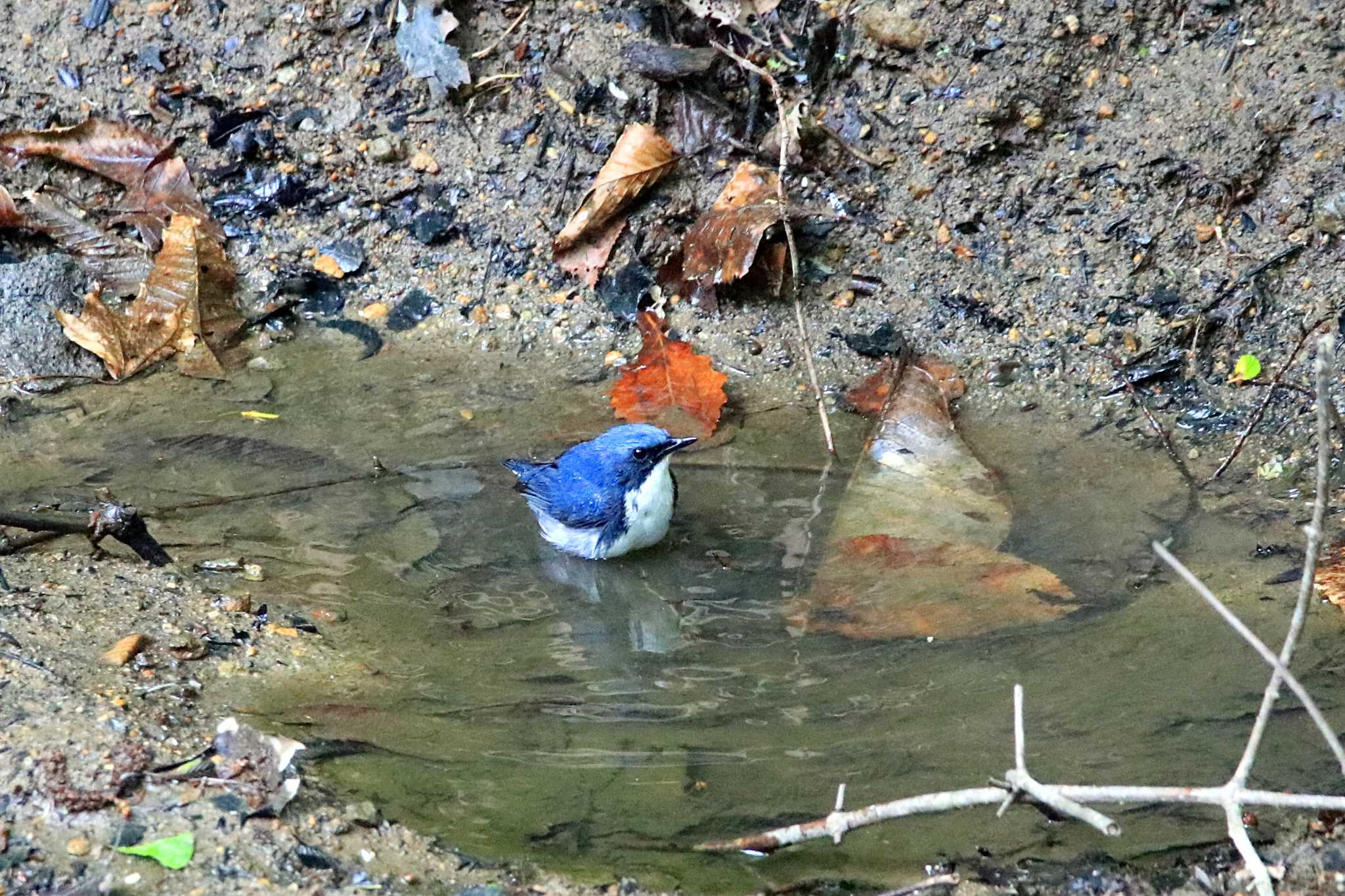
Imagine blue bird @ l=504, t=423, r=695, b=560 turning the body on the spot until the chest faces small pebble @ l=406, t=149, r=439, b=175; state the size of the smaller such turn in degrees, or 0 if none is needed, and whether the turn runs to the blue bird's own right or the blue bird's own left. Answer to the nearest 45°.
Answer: approximately 135° to the blue bird's own left

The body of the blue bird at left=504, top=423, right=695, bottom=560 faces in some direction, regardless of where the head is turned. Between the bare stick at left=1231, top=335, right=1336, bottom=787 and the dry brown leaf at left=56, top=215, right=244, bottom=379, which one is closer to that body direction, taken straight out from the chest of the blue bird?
the bare stick

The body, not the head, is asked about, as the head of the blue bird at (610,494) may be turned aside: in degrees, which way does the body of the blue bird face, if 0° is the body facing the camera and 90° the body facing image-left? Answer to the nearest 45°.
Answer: approximately 270°

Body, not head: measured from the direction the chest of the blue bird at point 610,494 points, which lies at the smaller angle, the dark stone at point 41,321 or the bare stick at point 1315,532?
the bare stick

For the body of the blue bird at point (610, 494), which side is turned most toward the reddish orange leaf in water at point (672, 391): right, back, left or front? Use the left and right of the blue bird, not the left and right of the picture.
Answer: left

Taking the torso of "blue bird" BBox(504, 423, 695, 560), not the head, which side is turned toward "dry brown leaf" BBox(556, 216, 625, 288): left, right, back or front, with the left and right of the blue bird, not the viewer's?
left

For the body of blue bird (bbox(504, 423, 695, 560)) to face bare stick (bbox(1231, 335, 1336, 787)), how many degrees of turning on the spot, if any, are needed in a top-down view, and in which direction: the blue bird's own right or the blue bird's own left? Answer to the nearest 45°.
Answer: approximately 45° to the blue bird's own right

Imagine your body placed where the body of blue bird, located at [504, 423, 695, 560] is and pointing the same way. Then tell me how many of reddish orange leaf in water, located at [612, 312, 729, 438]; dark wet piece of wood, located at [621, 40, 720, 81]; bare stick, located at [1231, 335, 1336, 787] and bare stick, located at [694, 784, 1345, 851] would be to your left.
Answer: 2

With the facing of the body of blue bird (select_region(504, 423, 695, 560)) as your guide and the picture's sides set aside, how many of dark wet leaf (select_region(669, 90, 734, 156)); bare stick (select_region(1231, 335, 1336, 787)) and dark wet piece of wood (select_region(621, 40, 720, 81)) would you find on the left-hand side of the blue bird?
2

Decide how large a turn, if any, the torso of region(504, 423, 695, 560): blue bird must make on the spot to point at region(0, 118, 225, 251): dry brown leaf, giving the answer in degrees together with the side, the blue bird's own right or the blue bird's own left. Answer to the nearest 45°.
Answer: approximately 135° to the blue bird's own left

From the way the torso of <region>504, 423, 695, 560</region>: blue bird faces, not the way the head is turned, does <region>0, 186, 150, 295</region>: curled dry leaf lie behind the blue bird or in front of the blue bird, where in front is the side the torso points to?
behind
